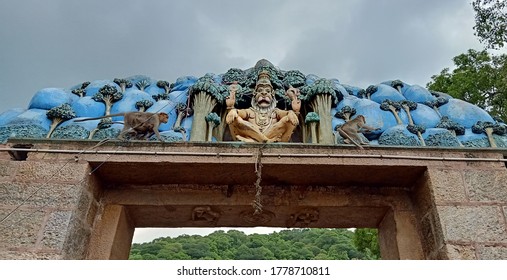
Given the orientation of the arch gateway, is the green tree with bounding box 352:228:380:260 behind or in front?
behind

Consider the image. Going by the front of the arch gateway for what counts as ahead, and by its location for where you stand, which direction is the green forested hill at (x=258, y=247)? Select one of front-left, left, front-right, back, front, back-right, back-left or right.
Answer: back

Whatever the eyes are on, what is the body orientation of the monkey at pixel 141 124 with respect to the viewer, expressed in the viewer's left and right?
facing to the right of the viewer

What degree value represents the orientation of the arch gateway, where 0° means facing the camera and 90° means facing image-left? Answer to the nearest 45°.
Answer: approximately 0°

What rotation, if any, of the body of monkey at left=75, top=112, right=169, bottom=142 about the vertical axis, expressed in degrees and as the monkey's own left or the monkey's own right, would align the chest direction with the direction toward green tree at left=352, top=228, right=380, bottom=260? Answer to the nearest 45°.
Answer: approximately 45° to the monkey's own left

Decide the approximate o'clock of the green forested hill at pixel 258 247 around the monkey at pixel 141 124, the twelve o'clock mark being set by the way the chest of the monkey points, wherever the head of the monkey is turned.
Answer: The green forested hill is roughly at 10 o'clock from the monkey.
